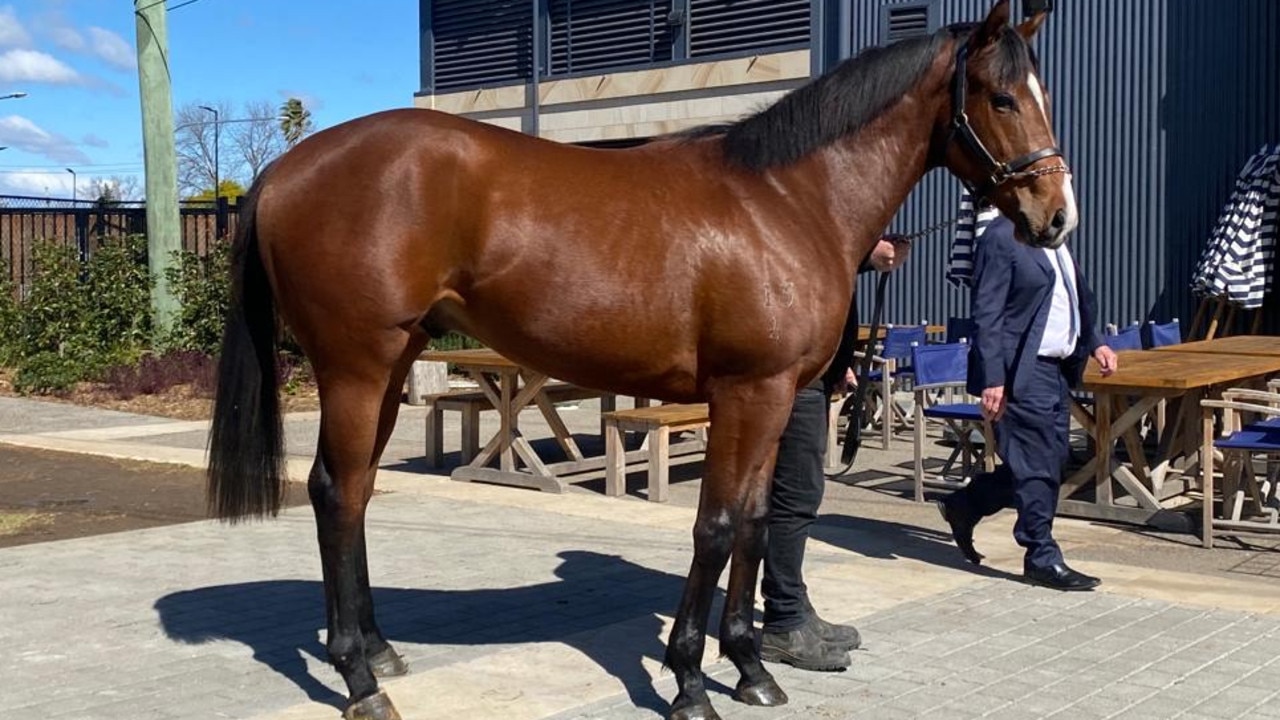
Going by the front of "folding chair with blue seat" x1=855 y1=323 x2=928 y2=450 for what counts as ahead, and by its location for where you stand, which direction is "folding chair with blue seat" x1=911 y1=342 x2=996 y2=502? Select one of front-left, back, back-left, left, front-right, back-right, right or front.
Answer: front-left

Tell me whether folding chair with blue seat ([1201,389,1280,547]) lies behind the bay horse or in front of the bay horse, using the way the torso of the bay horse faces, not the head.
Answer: in front

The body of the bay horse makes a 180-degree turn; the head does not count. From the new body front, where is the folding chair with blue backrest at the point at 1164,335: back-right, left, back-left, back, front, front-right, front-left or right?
back-right

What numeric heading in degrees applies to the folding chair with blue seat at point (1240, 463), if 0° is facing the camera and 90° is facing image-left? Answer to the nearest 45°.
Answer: approximately 90°

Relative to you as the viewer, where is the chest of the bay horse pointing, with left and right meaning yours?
facing to the right of the viewer

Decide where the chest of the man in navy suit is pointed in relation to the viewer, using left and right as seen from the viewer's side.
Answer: facing the viewer and to the right of the viewer

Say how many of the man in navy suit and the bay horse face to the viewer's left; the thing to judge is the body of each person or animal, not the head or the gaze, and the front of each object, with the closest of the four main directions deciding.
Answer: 0

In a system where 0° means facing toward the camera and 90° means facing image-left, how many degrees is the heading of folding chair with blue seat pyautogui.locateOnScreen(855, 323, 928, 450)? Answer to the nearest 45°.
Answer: approximately 45°

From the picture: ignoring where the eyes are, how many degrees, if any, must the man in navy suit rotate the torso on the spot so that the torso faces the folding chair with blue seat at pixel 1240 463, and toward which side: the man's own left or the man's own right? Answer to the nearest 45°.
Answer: approximately 90° to the man's own left
